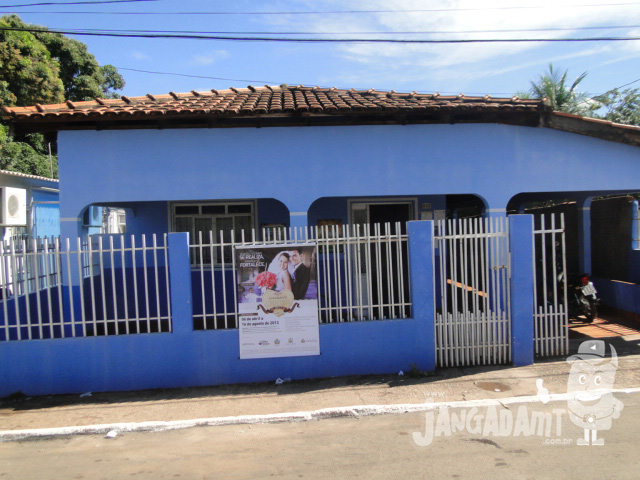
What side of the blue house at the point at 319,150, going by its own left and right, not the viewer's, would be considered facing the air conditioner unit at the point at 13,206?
right

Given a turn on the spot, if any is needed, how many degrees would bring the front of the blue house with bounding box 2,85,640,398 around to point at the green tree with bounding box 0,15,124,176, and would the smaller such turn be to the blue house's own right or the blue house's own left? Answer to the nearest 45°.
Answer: approximately 135° to the blue house's own right

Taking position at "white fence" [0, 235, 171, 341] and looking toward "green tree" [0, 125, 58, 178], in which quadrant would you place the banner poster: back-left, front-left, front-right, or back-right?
back-right

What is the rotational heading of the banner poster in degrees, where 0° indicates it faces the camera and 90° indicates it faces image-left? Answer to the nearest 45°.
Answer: approximately 0°

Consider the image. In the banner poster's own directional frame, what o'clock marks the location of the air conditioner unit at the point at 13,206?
The air conditioner unit is roughly at 4 o'clock from the banner poster.

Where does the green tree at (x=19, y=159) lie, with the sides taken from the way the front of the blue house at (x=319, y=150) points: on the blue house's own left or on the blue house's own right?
on the blue house's own right

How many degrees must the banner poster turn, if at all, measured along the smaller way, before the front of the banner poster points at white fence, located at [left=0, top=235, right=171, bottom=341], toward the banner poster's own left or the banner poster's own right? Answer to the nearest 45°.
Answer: approximately 90° to the banner poster's own right

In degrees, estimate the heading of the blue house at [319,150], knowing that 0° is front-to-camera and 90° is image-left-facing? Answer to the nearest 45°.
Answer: approximately 0°

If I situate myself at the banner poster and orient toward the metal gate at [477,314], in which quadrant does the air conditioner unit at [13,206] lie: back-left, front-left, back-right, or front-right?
back-left
